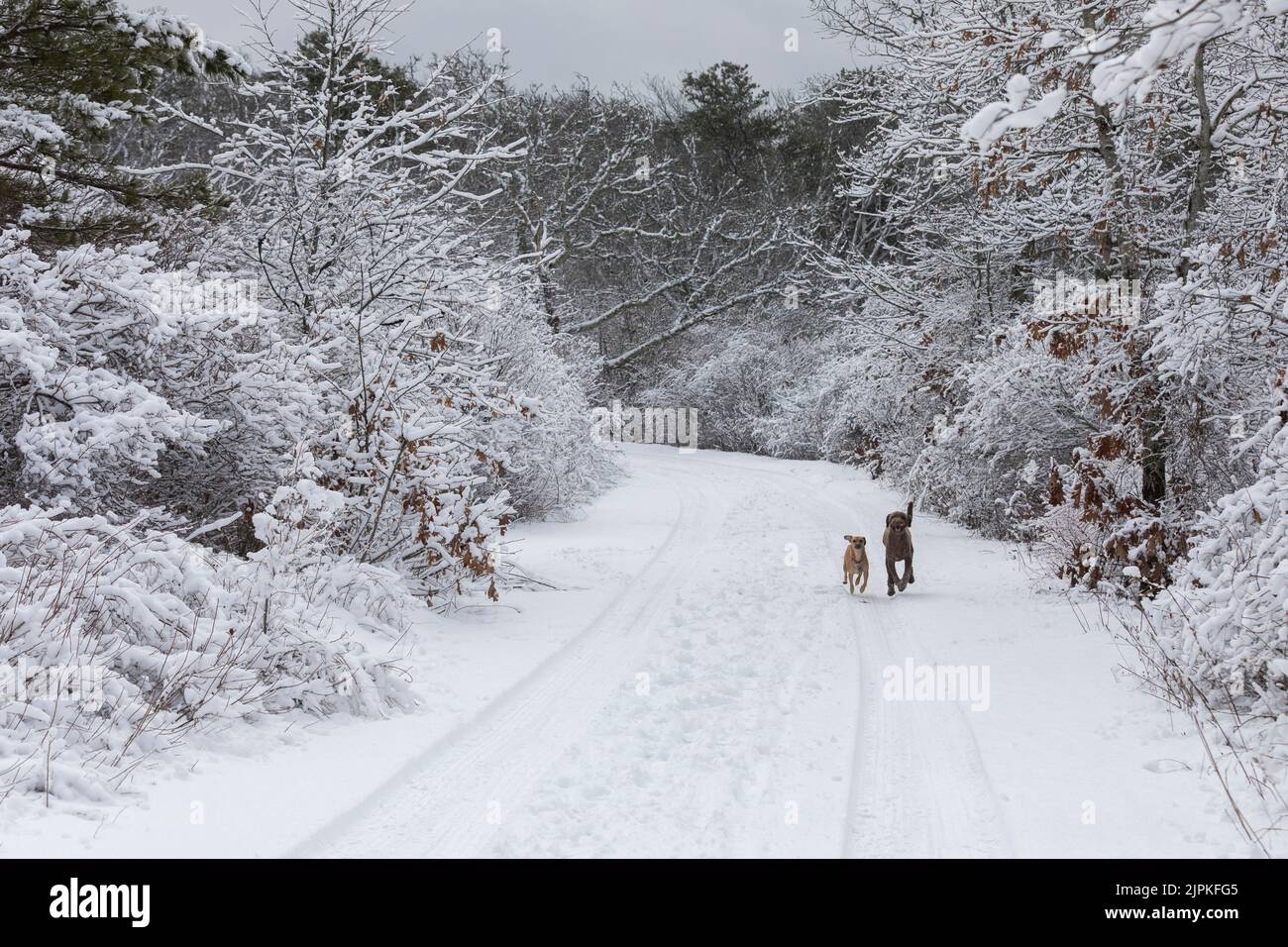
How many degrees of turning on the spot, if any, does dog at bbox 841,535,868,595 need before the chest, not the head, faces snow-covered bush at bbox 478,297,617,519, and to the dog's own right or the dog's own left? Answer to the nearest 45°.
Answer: approximately 135° to the dog's own right

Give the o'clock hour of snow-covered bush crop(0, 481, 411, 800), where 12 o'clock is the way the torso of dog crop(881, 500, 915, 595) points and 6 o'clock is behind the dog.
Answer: The snow-covered bush is roughly at 1 o'clock from the dog.

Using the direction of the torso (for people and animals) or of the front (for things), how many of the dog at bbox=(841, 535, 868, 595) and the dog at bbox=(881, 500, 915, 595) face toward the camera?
2

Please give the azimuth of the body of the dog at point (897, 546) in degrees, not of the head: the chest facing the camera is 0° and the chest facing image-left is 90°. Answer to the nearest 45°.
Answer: approximately 0°

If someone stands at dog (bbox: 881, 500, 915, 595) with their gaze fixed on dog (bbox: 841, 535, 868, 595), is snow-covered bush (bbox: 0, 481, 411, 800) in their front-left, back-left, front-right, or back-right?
front-left

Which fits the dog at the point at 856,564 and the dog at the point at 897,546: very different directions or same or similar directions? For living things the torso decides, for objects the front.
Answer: same or similar directions

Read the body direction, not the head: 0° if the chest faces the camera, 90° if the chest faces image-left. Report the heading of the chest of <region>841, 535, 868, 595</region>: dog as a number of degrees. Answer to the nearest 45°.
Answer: approximately 0°
